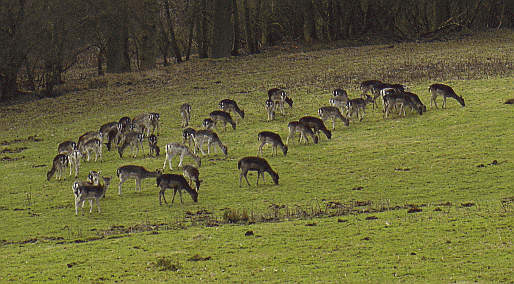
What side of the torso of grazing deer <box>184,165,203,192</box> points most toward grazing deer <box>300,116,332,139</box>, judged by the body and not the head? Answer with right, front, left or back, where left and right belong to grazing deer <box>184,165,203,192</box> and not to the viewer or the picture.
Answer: left

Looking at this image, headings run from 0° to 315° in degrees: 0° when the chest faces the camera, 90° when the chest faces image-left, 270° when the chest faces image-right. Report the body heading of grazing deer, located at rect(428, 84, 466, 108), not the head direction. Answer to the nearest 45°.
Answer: approximately 270°

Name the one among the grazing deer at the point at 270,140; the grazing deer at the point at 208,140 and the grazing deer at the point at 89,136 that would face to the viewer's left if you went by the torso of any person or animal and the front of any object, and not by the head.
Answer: the grazing deer at the point at 89,136

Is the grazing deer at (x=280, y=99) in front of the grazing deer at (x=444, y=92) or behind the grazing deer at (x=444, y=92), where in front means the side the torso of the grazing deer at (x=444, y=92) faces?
behind

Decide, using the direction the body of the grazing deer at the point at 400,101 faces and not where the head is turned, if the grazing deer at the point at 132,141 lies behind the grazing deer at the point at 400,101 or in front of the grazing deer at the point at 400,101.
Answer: behind

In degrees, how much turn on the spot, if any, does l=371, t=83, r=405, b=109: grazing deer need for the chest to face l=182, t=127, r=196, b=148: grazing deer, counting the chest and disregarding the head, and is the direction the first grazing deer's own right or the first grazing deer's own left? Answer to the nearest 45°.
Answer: approximately 135° to the first grazing deer's own right

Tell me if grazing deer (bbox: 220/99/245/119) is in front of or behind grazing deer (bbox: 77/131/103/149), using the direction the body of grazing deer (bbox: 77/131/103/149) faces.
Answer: behind

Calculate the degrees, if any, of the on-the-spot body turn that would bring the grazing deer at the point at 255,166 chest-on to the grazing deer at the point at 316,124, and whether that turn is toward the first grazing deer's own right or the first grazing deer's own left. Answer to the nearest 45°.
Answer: approximately 45° to the first grazing deer's own left

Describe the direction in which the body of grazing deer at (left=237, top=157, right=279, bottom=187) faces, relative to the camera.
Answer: to the viewer's right
